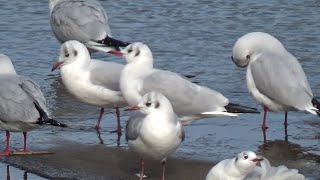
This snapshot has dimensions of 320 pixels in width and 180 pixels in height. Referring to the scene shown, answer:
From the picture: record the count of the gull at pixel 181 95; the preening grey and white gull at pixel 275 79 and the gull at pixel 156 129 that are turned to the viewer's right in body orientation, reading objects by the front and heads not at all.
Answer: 0

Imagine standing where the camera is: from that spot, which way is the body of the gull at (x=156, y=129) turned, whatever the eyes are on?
toward the camera

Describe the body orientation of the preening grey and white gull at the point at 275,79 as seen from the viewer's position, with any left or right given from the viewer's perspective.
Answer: facing to the left of the viewer

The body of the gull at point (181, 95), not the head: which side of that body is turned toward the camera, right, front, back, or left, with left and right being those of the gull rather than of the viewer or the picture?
left

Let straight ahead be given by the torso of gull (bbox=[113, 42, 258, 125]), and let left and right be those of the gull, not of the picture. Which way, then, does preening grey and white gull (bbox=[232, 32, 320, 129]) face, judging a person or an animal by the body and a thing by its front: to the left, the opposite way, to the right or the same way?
the same way

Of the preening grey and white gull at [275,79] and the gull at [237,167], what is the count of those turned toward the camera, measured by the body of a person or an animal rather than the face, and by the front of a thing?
0

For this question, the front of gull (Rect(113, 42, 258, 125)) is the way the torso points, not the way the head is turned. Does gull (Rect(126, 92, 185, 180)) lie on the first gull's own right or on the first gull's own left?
on the first gull's own left

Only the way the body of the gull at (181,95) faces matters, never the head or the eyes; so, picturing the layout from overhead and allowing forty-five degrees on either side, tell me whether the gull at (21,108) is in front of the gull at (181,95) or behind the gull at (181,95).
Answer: in front

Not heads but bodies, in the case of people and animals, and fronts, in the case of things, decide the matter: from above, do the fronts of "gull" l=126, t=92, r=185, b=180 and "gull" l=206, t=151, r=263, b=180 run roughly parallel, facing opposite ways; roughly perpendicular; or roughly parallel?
roughly perpendicular

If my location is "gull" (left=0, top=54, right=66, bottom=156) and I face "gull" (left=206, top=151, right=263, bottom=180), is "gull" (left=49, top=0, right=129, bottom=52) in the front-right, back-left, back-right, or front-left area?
back-left

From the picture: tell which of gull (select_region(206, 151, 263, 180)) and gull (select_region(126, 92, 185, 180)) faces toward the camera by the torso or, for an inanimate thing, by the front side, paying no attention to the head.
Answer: gull (select_region(126, 92, 185, 180))

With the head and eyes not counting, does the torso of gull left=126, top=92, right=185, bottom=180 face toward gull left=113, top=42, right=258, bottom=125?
no

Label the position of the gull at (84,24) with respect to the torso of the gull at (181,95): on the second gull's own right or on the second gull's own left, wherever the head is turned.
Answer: on the second gull's own right
